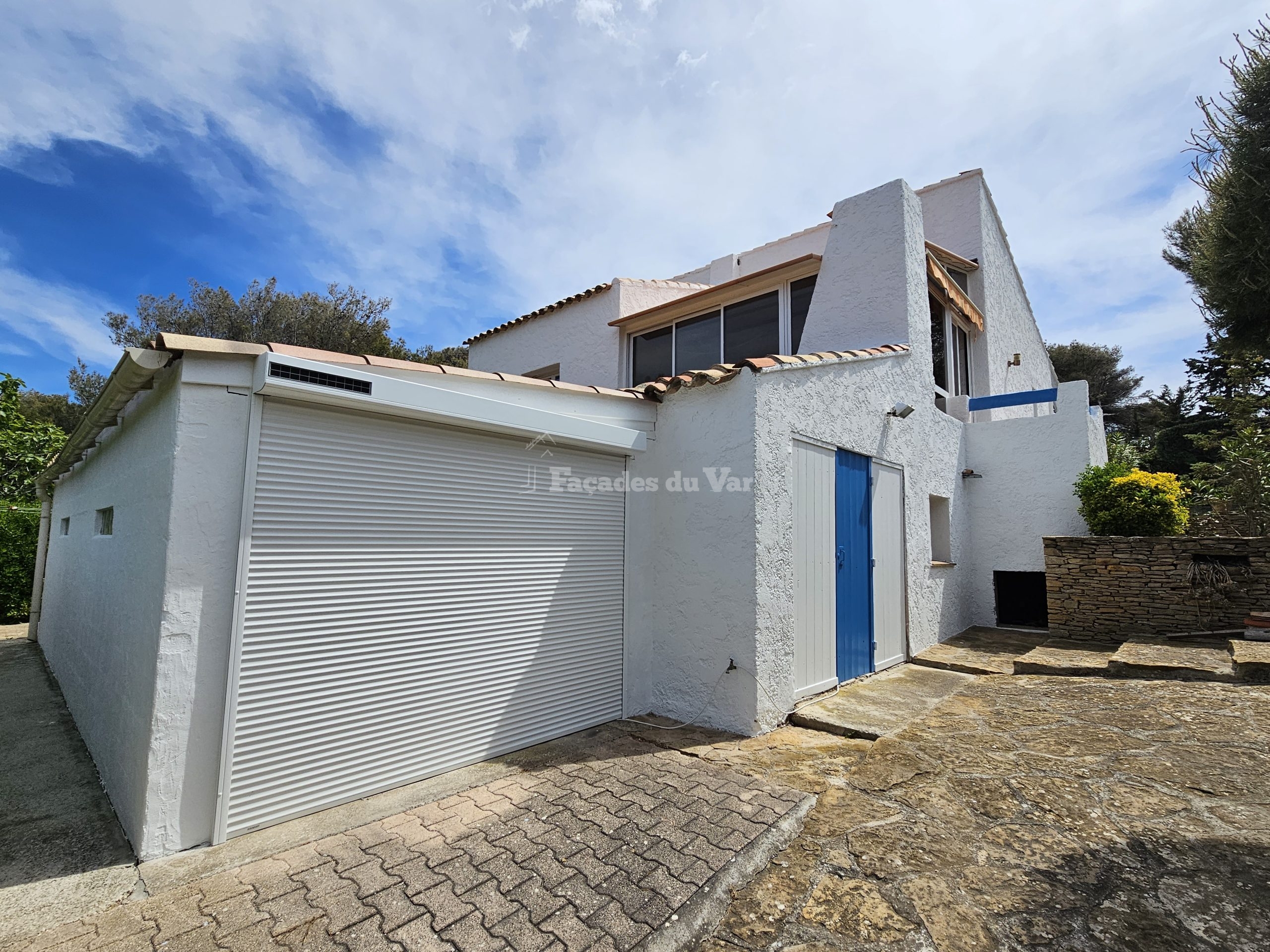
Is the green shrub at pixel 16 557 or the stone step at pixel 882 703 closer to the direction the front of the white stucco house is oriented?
the stone step

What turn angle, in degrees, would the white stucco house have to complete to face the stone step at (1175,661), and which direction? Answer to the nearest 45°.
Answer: approximately 45° to its left

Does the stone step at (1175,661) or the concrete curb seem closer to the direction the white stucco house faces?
the concrete curb

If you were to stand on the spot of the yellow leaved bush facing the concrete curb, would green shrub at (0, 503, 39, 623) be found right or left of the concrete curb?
right

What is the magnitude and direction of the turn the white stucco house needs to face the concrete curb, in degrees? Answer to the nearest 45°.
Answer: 0° — it already faces it

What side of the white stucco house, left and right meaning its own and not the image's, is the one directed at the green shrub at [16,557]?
back

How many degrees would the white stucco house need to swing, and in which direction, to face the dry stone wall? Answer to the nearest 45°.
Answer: approximately 45° to its left

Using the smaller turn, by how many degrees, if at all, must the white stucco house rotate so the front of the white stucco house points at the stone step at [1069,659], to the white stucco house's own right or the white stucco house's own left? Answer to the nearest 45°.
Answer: approximately 45° to the white stucco house's own left

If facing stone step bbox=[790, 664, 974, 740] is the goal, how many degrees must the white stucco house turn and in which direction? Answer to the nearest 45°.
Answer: approximately 45° to its left

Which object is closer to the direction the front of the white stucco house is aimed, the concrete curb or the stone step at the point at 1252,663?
the concrete curb

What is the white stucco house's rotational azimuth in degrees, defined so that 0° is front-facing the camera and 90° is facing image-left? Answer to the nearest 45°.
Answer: approximately 315°

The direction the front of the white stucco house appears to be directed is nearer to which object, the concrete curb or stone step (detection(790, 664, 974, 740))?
the concrete curb
